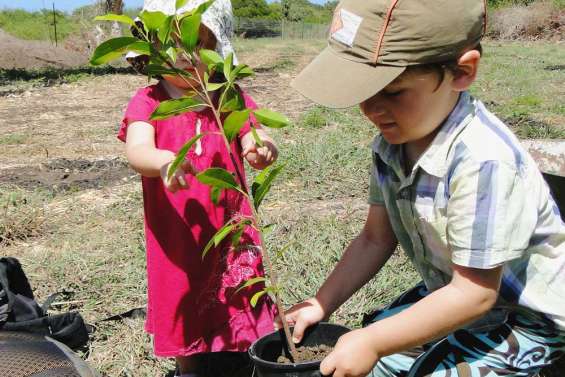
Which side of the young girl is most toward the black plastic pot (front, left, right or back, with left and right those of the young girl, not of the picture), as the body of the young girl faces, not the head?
front

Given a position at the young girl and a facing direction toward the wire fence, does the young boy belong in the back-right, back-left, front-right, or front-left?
back-right

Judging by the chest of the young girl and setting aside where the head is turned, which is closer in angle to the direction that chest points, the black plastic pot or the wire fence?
the black plastic pot

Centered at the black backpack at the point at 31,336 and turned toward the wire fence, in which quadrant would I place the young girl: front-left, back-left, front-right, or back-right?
front-right

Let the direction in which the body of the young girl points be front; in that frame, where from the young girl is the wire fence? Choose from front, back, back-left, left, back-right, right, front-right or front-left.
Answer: back

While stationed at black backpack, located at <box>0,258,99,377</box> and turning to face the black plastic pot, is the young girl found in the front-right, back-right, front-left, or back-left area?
front-left

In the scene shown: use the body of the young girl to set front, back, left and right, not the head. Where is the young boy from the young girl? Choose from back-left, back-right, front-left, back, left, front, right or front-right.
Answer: front-left

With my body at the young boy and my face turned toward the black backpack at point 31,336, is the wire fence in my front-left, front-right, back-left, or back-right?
front-right

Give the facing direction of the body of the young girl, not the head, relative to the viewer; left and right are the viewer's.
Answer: facing the viewer
